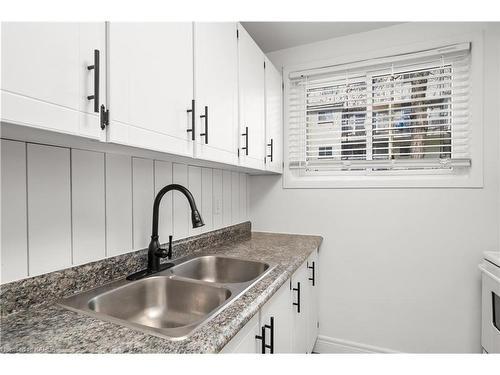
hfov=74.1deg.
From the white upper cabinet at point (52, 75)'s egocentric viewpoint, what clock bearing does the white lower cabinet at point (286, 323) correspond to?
The white lower cabinet is roughly at 10 o'clock from the white upper cabinet.

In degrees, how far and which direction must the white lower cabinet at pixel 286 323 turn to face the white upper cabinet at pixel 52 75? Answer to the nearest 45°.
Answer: approximately 135° to its right

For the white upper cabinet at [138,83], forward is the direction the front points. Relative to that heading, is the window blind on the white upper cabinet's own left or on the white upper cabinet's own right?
on the white upper cabinet's own left
